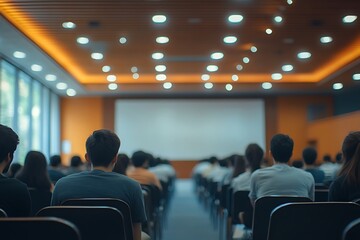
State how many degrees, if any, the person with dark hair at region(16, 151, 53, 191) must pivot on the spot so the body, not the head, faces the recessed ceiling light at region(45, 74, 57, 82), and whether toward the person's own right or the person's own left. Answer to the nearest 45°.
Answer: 0° — they already face it

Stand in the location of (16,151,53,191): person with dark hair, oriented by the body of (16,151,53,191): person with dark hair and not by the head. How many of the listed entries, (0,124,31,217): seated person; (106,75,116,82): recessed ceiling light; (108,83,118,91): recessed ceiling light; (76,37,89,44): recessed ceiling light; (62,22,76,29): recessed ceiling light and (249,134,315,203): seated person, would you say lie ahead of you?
4

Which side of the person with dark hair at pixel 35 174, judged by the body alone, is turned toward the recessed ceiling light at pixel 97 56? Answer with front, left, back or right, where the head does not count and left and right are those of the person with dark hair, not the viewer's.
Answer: front

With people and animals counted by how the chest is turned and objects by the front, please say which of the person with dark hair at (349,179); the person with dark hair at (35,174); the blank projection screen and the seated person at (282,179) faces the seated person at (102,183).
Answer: the blank projection screen

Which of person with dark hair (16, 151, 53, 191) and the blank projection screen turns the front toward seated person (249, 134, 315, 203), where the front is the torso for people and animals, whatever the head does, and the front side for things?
the blank projection screen

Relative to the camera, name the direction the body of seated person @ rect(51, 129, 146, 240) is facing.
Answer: away from the camera

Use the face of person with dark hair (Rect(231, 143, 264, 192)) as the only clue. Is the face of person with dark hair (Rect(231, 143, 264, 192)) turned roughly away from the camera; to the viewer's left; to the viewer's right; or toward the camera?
away from the camera

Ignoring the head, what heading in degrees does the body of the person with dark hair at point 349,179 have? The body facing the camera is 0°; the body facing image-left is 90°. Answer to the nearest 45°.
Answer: approximately 180°

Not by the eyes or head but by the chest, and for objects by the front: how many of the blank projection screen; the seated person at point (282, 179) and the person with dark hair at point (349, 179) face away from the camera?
2

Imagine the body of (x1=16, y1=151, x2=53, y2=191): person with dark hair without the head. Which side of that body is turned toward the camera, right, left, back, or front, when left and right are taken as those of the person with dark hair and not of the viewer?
back

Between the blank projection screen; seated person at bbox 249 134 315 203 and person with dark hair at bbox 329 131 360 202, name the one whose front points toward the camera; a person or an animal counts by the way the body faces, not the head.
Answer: the blank projection screen

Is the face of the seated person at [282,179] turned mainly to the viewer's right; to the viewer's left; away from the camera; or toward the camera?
away from the camera

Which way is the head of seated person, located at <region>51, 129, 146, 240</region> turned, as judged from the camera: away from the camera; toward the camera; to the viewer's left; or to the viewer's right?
away from the camera

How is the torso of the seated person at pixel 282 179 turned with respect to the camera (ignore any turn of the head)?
away from the camera
